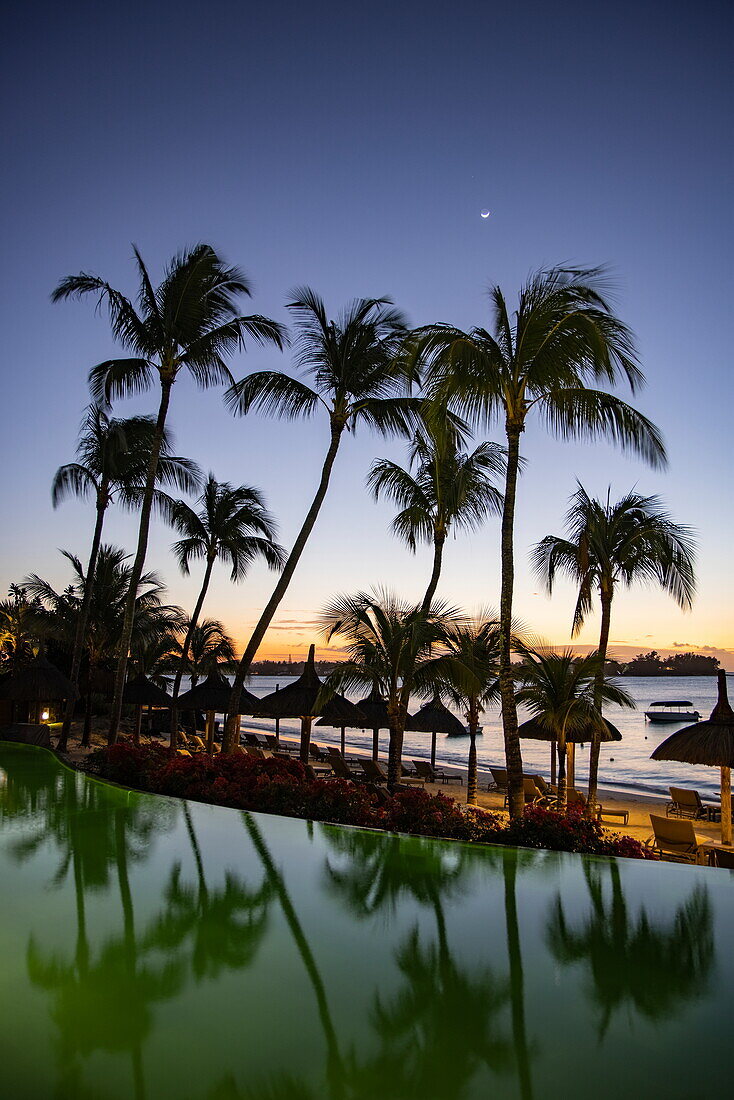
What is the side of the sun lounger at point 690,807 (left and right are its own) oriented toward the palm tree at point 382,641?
left

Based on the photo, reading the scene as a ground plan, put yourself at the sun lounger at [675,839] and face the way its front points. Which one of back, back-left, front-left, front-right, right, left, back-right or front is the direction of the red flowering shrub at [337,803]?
left

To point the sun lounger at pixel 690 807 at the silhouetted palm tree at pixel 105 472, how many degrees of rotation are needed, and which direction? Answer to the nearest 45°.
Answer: approximately 135° to its left

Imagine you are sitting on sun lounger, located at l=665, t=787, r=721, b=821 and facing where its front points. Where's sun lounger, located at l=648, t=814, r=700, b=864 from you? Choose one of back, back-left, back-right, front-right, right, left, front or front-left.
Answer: back-right

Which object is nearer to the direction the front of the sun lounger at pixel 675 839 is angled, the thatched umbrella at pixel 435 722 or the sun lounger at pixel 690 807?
the sun lounger

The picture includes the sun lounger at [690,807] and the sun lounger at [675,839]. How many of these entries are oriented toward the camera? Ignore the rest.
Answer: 0
